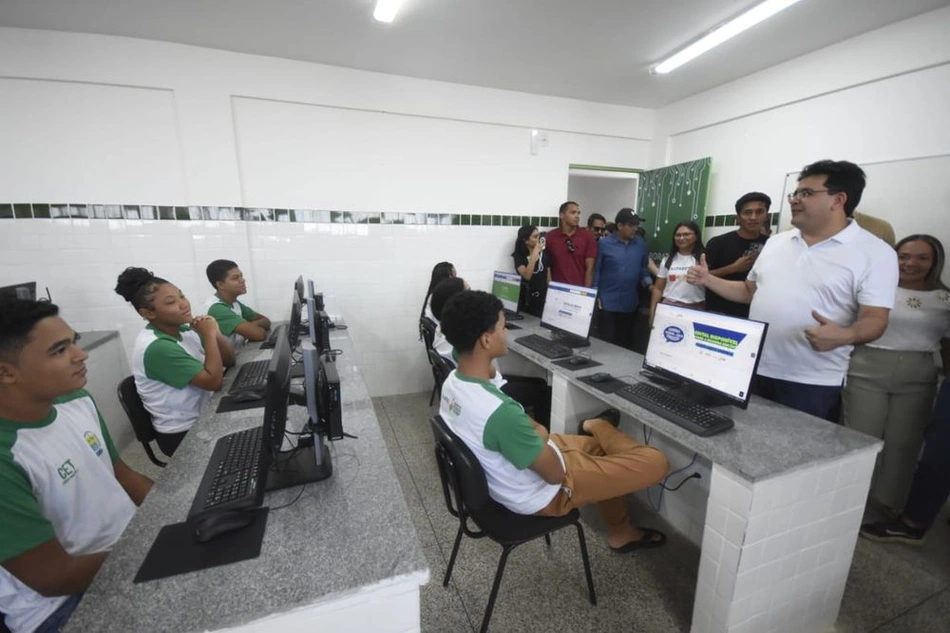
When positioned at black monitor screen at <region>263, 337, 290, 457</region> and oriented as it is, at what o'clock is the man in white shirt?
The man in white shirt is roughly at 6 o'clock from the black monitor screen.

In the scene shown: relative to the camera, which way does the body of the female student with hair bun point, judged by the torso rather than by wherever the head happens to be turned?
to the viewer's right

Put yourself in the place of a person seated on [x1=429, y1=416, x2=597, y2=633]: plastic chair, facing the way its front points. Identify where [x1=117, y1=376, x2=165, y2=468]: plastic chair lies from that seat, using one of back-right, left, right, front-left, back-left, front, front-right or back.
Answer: back-left

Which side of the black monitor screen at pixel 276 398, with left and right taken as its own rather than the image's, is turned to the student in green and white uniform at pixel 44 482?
front

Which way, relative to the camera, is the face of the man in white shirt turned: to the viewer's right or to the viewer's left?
to the viewer's left

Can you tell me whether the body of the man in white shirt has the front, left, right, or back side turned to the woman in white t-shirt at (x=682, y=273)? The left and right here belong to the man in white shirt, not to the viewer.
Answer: right

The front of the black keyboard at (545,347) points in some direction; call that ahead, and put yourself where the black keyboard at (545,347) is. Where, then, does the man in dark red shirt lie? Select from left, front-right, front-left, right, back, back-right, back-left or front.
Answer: back-right

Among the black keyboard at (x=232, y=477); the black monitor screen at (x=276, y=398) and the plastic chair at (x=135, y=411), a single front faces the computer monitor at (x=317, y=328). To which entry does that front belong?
the plastic chair

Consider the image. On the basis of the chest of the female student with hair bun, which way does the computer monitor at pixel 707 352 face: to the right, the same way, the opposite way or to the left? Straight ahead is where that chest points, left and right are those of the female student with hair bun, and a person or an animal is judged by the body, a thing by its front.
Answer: the opposite way

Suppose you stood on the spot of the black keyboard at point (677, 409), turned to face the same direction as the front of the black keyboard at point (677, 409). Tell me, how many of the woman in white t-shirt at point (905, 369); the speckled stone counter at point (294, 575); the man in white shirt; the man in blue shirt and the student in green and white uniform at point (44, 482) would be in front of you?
2

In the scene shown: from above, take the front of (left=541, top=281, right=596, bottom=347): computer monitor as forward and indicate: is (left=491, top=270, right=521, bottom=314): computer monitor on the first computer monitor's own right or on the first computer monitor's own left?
on the first computer monitor's own right

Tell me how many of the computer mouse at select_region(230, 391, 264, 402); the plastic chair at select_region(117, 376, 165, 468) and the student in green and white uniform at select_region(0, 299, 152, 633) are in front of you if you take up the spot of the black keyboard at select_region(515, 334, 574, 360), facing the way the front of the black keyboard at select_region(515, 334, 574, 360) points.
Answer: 3

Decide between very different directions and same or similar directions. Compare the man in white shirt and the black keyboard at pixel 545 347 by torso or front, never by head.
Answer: same or similar directions

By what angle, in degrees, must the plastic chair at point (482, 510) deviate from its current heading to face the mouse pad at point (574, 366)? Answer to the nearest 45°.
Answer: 0° — it already faces it

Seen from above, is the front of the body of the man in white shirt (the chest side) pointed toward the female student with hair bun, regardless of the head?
yes

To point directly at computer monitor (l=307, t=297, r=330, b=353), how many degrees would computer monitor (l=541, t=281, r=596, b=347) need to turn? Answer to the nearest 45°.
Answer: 0° — it already faces it

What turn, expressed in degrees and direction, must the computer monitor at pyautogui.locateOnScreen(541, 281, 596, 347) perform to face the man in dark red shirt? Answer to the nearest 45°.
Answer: approximately 135° to its right

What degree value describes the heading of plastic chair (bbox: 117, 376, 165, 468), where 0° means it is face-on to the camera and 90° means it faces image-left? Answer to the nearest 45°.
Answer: approximately 270°

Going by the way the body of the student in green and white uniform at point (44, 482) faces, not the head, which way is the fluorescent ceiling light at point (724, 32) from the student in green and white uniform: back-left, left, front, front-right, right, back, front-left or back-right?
front-left

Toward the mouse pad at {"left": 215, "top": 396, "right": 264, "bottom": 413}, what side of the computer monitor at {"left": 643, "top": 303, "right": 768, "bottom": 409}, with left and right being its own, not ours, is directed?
front

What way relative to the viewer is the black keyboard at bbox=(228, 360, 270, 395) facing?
to the viewer's left
